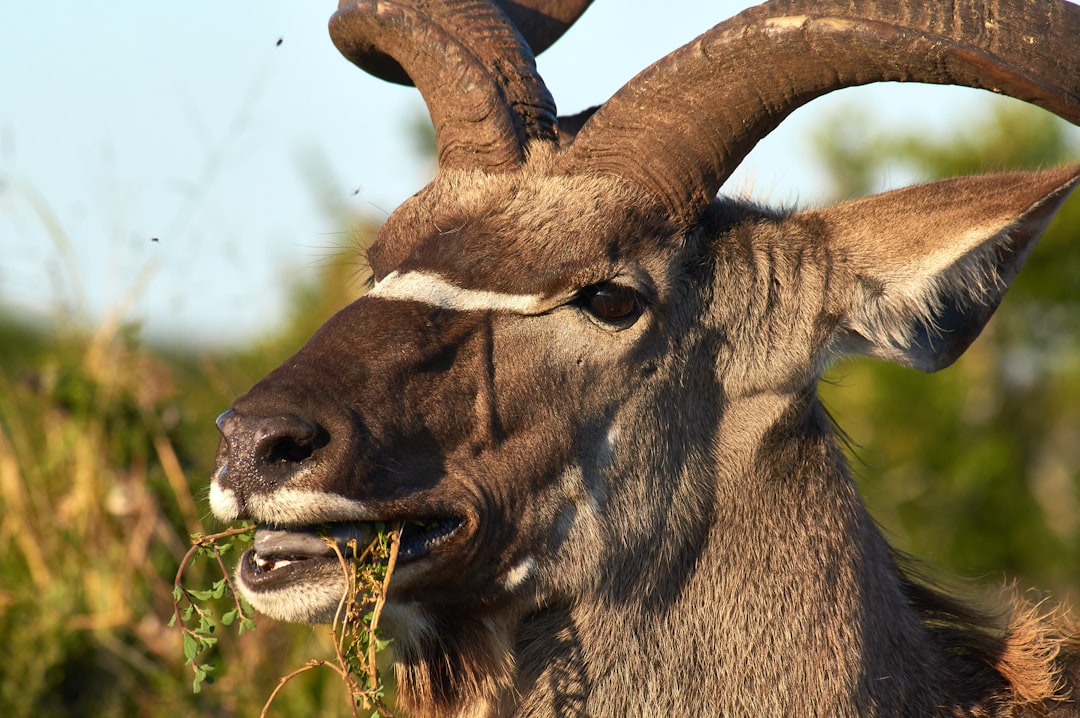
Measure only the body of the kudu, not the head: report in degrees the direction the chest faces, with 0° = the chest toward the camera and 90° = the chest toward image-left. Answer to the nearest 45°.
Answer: approximately 45°
